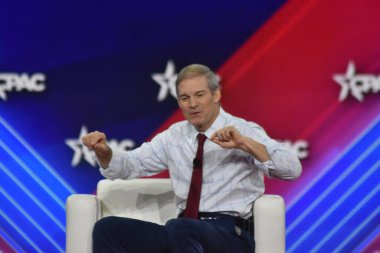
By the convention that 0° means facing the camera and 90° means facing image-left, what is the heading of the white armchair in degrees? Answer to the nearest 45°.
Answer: approximately 0°
